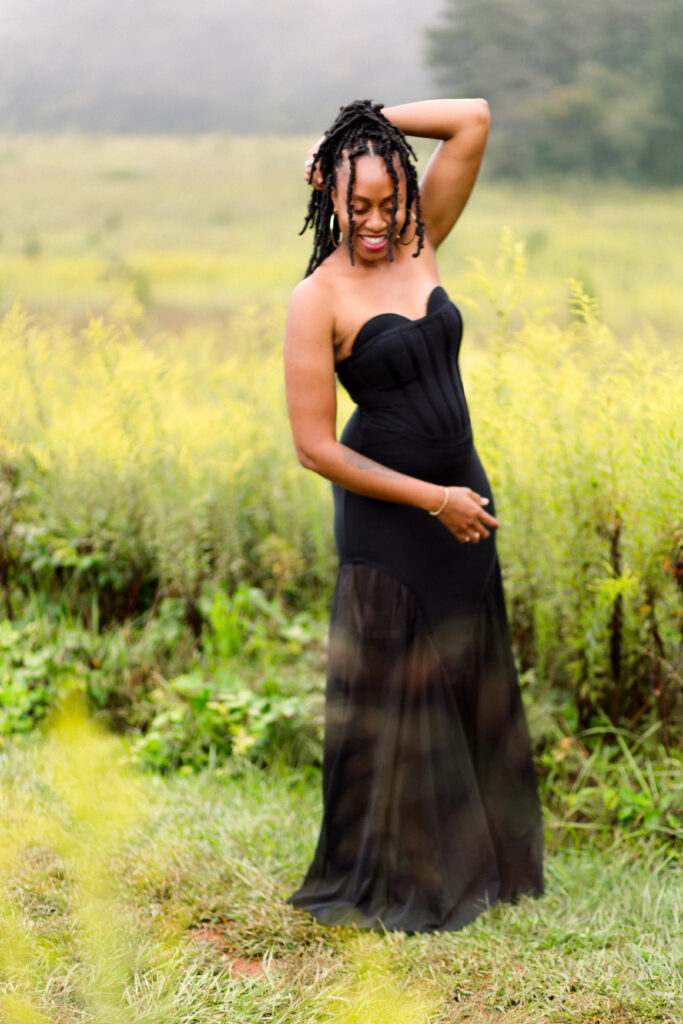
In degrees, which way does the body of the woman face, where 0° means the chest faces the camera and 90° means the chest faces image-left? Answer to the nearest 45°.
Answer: approximately 315°
